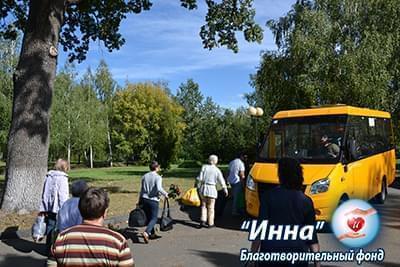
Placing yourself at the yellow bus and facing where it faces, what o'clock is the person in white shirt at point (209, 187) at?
The person in white shirt is roughly at 1 o'clock from the yellow bus.

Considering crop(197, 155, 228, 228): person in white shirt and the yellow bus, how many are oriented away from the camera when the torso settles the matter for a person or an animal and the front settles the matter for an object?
1

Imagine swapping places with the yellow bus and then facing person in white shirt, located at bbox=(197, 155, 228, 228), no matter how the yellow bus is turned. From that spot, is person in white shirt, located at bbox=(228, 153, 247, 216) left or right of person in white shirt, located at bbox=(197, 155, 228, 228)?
right

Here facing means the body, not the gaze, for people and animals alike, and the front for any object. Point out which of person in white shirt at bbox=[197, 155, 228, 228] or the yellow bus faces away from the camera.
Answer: the person in white shirt

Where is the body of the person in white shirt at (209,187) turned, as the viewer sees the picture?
away from the camera

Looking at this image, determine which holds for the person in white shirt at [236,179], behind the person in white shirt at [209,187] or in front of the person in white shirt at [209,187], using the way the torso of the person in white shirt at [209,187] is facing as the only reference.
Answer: in front

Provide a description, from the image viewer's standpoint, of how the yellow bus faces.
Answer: facing the viewer and to the left of the viewer

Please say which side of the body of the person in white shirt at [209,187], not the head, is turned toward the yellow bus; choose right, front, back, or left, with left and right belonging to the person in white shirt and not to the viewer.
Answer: right

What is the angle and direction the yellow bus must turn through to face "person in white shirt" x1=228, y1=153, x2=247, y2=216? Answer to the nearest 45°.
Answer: approximately 90° to its right
